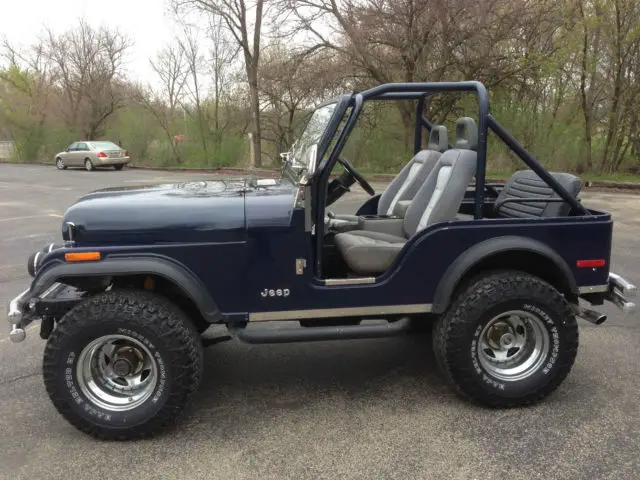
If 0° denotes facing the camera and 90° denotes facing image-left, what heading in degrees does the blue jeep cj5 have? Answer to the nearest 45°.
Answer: approximately 90°

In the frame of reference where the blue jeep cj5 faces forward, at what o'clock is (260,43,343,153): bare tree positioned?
The bare tree is roughly at 3 o'clock from the blue jeep cj5.
